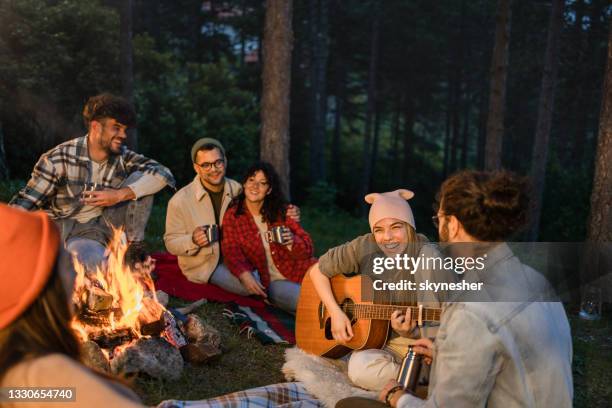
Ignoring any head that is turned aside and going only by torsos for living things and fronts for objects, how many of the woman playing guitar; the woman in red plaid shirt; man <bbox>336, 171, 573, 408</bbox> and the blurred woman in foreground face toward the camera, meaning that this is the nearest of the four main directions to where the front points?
2

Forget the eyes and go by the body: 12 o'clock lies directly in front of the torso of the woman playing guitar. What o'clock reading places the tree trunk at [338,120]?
The tree trunk is roughly at 6 o'clock from the woman playing guitar.

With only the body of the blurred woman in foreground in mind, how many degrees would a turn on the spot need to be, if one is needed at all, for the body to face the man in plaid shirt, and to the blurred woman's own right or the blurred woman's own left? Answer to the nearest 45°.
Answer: approximately 45° to the blurred woman's own left

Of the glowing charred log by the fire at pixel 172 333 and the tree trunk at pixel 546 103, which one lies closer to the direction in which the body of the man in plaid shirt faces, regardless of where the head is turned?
the glowing charred log by the fire

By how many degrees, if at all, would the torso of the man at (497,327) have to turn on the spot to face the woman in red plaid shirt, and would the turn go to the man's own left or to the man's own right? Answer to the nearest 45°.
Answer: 0° — they already face them

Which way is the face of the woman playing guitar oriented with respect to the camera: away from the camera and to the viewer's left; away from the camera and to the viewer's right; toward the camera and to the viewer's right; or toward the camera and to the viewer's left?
toward the camera and to the viewer's right

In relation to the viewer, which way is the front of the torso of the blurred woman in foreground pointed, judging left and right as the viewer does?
facing away from the viewer and to the right of the viewer

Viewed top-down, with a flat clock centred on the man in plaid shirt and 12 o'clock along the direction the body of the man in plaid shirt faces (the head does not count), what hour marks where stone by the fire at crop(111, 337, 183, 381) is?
The stone by the fire is roughly at 1 o'clock from the man in plaid shirt.

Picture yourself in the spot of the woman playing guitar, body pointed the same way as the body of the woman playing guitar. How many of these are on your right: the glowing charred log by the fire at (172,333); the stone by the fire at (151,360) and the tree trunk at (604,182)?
2

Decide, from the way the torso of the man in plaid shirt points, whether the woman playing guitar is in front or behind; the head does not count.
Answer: in front

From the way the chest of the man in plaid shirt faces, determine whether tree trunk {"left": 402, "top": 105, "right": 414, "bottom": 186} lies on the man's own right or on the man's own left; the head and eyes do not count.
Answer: on the man's own left

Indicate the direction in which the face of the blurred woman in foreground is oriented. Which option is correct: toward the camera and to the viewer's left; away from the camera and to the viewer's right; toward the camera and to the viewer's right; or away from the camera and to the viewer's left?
away from the camera and to the viewer's right

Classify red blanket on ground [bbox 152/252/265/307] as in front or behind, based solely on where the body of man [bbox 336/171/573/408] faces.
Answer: in front
